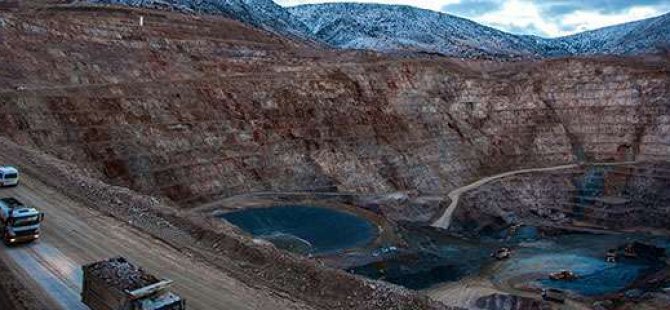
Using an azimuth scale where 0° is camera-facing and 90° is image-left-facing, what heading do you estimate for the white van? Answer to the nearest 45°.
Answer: approximately 315°

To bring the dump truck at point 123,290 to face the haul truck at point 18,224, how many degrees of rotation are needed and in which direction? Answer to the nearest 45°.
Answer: approximately 180°

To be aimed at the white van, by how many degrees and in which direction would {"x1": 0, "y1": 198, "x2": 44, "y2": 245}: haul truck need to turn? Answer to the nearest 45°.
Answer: approximately 135° to its left

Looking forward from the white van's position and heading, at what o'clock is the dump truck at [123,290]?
The dump truck is roughly at 1 o'clock from the white van.

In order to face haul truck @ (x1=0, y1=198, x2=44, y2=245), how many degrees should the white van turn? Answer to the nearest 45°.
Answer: approximately 45° to its right
